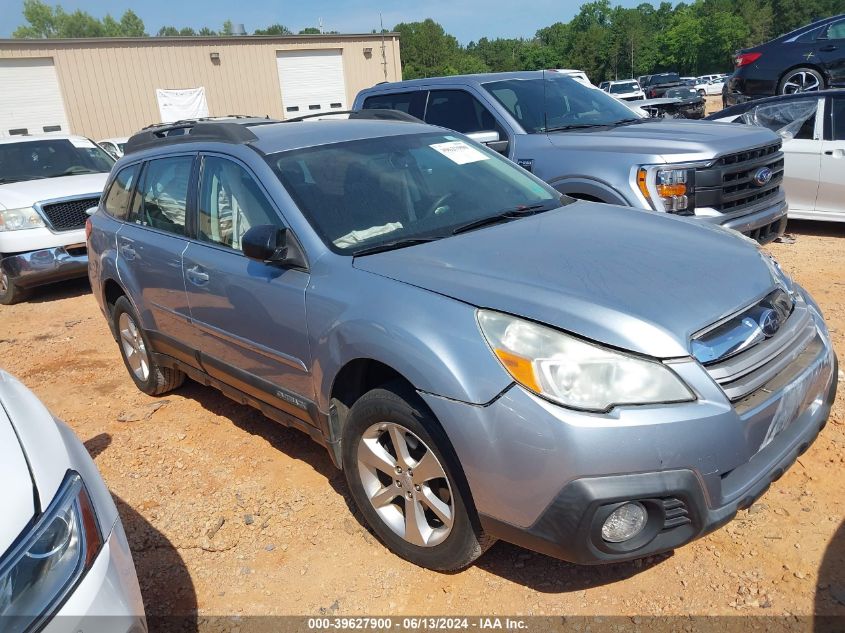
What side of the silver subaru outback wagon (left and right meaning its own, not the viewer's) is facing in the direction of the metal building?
back

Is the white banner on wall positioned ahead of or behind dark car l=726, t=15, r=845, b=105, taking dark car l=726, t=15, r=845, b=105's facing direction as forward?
behind

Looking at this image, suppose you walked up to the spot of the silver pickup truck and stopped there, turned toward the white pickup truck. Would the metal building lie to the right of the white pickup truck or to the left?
right

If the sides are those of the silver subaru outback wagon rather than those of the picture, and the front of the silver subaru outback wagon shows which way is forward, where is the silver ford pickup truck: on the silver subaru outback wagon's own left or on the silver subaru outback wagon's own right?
on the silver subaru outback wagon's own left

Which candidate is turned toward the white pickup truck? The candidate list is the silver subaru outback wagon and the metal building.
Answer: the metal building

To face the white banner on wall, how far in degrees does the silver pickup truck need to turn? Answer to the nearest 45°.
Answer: approximately 180°

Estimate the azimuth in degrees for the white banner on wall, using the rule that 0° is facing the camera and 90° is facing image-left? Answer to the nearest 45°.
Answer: approximately 0°

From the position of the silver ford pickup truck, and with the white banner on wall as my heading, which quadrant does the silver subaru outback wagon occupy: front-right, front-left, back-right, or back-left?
back-left

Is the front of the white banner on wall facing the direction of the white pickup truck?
yes

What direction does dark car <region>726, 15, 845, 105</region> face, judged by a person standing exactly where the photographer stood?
facing to the right of the viewer

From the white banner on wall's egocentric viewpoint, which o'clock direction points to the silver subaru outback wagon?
The silver subaru outback wagon is roughly at 12 o'clock from the white banner on wall.

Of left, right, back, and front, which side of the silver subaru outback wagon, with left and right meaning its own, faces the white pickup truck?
back

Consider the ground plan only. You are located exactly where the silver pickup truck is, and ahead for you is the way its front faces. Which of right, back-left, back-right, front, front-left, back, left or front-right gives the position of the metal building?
back
